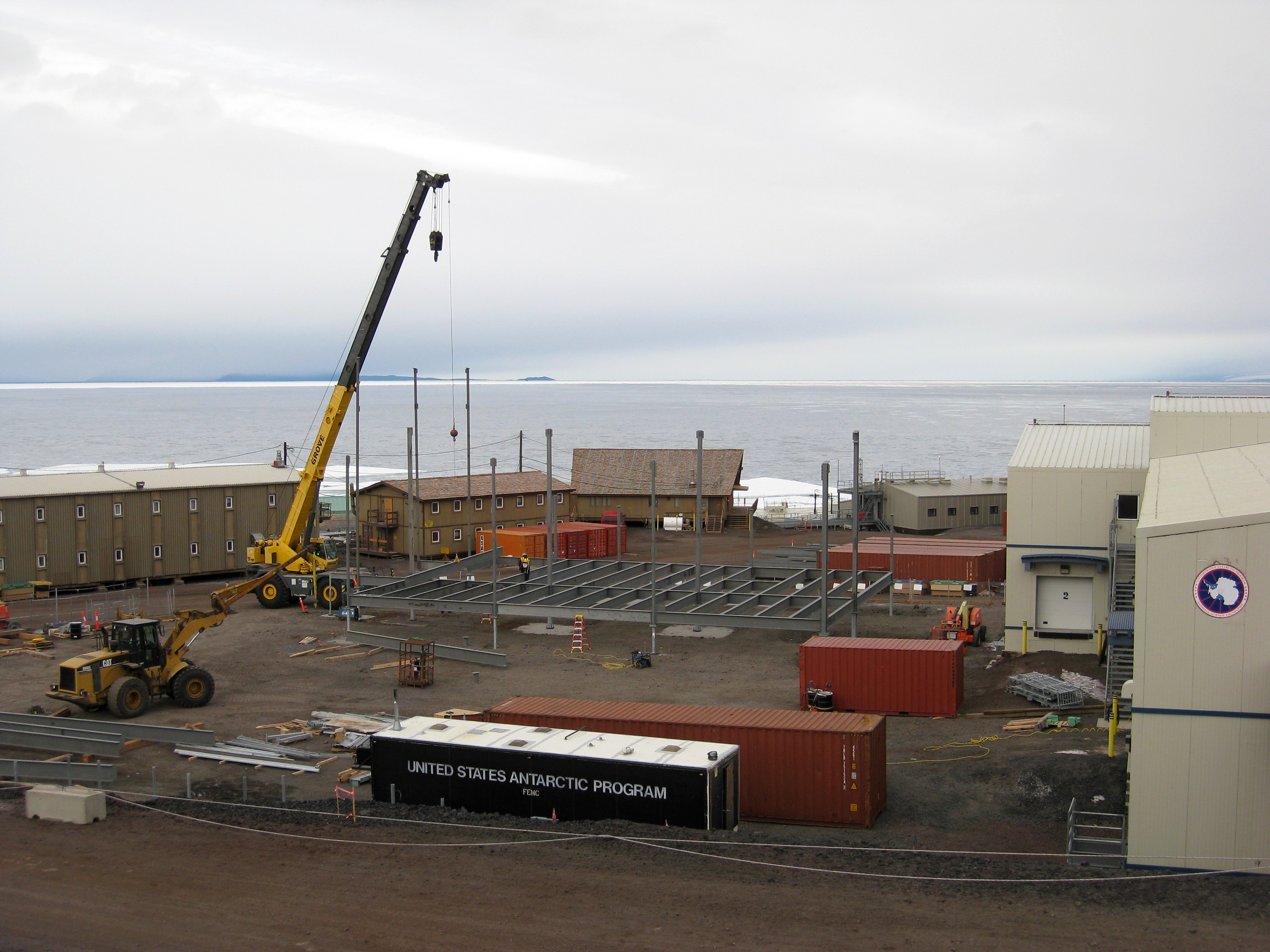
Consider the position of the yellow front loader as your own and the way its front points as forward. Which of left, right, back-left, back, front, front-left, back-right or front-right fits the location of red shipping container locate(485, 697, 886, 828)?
right

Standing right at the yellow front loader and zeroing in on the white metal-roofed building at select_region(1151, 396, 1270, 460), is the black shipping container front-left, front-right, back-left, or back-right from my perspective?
front-right

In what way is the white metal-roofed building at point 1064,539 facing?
toward the camera

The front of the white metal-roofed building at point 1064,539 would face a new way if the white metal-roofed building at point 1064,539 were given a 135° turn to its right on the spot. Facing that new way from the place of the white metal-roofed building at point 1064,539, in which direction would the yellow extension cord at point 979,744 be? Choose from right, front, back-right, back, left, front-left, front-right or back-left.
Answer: back-left

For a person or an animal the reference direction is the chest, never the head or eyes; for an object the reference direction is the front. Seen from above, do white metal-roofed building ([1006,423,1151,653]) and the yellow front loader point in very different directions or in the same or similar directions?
very different directions

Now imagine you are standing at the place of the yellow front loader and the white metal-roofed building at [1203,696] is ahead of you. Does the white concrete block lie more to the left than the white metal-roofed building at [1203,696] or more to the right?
right

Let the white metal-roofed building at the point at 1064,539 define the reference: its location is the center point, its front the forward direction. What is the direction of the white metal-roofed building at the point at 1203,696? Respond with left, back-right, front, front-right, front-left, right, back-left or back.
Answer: front

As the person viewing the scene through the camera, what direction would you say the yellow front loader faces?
facing away from the viewer and to the right of the viewer

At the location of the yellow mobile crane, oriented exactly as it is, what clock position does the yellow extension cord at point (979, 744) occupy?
The yellow extension cord is roughly at 2 o'clock from the yellow mobile crane.

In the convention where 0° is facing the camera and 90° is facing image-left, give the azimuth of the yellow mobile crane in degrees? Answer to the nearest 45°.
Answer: approximately 270°

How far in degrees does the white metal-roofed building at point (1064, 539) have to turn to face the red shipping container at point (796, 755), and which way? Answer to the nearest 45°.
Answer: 0° — it already faces it

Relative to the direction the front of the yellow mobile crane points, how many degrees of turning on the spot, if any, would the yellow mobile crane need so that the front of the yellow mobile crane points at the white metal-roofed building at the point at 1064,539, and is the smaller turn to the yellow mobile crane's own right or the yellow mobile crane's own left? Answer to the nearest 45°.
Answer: approximately 45° to the yellow mobile crane's own right

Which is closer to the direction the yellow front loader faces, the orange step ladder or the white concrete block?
the orange step ladder

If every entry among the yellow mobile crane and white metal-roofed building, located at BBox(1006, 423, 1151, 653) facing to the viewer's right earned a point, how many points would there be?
1
